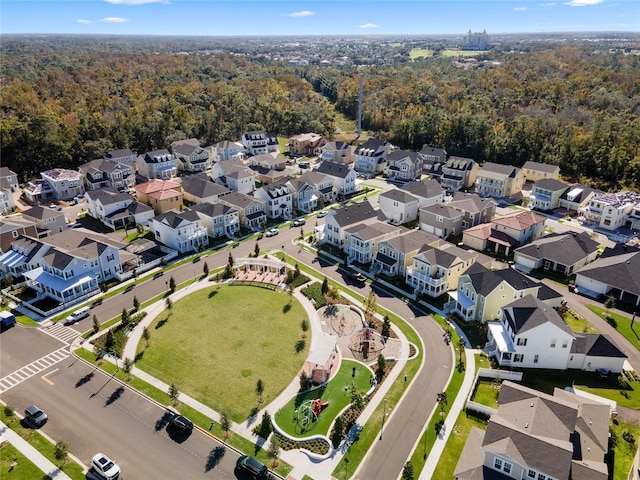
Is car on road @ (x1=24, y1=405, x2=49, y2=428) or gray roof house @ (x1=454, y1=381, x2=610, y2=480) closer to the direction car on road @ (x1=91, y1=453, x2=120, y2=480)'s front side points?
the gray roof house

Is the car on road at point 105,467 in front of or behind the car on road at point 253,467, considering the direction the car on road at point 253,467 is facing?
in front

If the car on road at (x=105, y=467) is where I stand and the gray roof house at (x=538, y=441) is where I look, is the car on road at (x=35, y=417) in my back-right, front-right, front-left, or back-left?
back-left

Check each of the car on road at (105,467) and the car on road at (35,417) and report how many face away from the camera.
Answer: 0

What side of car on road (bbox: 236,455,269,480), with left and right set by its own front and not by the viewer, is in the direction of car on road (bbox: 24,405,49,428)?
front

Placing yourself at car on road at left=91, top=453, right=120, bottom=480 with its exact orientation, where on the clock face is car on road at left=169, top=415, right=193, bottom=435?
car on road at left=169, top=415, right=193, bottom=435 is roughly at 10 o'clock from car on road at left=91, top=453, right=120, bottom=480.

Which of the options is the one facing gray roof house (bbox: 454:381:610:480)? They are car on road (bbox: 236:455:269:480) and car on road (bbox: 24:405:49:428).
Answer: car on road (bbox: 24:405:49:428)

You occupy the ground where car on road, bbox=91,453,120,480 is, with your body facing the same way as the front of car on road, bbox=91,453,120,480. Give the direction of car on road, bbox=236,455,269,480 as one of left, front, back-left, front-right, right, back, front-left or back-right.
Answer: front

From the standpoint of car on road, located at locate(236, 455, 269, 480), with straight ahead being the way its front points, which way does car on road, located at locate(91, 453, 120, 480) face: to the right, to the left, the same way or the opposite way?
the opposite way

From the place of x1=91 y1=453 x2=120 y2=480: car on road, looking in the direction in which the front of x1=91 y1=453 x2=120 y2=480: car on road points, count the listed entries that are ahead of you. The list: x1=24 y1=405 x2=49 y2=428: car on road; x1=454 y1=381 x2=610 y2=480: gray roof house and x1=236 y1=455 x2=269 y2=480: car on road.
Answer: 2

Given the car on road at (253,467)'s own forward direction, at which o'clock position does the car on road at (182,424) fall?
the car on road at (182,424) is roughly at 12 o'clock from the car on road at (253,467).

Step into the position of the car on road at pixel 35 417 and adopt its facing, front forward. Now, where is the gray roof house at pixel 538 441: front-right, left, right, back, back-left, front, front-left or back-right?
front

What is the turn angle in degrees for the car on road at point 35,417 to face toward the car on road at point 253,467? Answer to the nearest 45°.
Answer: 0° — it already faces it

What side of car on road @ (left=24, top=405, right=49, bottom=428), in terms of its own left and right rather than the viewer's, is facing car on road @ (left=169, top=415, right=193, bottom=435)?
front

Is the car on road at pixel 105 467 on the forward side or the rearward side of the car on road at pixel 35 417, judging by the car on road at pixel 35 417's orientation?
on the forward side
